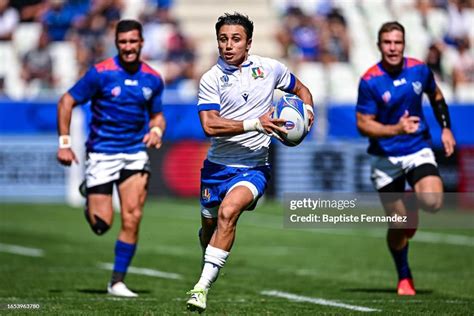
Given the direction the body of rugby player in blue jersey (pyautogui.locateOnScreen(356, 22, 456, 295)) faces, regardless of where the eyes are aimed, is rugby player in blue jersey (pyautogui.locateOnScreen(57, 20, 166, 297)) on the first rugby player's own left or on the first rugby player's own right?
on the first rugby player's own right

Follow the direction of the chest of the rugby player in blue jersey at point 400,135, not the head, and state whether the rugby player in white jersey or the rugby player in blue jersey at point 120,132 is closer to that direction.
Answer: the rugby player in white jersey

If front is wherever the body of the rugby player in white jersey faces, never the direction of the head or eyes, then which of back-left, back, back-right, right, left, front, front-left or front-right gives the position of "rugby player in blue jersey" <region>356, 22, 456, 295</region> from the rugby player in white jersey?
back-left

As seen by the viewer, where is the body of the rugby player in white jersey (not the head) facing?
toward the camera

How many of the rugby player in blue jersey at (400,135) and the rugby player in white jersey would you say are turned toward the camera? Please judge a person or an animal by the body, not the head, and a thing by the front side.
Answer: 2

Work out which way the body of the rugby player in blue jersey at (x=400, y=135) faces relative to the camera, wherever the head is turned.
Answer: toward the camera

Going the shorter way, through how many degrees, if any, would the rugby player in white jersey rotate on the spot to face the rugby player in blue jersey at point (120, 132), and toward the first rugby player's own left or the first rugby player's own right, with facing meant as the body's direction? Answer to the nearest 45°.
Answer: approximately 135° to the first rugby player's own right

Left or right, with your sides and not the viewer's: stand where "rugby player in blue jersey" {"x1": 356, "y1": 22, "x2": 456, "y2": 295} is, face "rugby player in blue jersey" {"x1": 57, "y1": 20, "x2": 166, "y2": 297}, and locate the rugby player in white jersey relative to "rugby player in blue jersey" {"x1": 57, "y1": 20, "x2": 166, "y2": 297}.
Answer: left
